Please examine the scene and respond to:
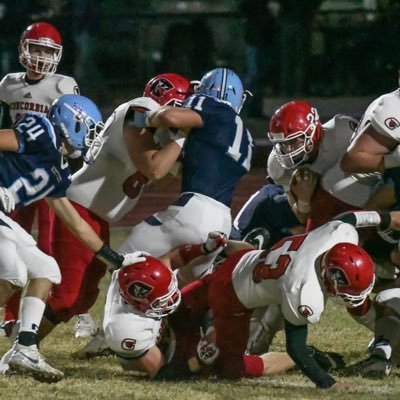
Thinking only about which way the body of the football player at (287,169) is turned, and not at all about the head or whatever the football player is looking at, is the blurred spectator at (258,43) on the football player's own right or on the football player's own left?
on the football player's own right

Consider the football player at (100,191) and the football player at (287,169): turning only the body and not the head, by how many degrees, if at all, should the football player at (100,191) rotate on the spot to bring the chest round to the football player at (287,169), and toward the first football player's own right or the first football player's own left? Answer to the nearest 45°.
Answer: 0° — they already face them

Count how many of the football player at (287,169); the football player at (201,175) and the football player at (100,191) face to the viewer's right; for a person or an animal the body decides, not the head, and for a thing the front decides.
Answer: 1

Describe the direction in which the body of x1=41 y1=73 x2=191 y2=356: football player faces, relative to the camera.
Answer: to the viewer's right

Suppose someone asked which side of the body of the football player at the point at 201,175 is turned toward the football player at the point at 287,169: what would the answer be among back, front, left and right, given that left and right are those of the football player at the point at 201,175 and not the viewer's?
right

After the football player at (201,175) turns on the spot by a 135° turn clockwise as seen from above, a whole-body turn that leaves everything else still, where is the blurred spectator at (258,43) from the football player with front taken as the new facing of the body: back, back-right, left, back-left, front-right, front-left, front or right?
left

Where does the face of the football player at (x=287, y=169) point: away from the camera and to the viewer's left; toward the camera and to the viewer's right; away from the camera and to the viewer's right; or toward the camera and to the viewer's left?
toward the camera and to the viewer's left

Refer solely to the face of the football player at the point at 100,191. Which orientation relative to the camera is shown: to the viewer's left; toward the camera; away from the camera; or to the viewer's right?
to the viewer's right

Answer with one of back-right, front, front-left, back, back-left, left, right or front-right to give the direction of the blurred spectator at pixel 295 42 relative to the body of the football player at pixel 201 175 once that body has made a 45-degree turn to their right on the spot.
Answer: front

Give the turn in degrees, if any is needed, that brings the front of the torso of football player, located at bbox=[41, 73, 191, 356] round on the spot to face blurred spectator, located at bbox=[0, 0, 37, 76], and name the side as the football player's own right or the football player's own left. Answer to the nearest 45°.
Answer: approximately 90° to the football player's own left
